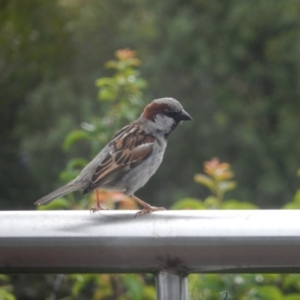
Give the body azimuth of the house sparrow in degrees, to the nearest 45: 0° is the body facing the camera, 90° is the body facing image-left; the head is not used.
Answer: approximately 270°
